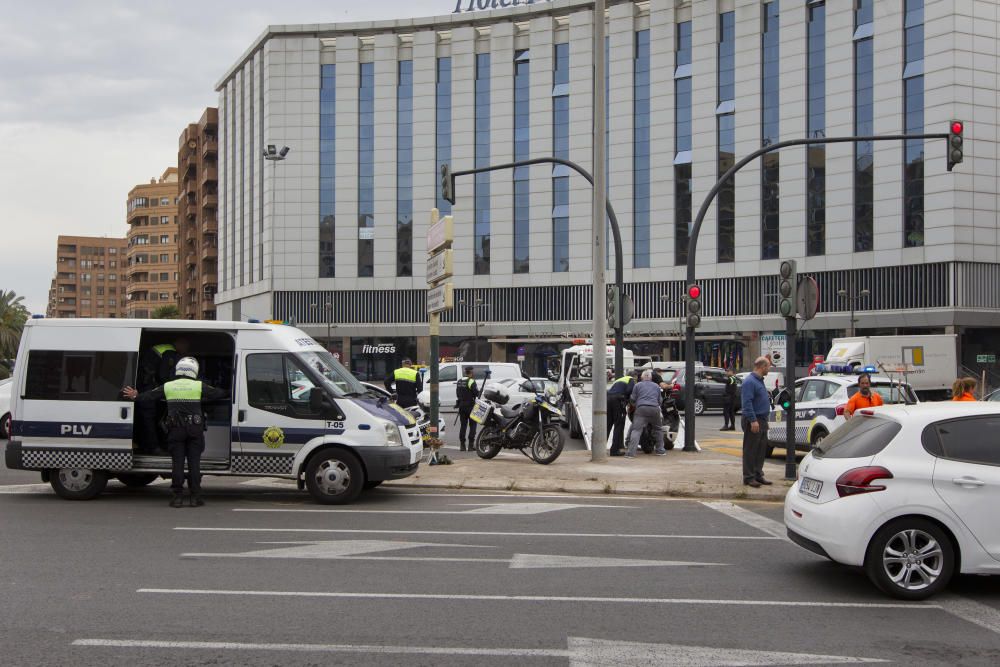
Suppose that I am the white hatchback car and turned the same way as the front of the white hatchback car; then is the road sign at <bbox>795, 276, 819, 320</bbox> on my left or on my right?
on my left

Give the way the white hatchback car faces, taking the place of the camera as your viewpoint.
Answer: facing away from the viewer and to the right of the viewer

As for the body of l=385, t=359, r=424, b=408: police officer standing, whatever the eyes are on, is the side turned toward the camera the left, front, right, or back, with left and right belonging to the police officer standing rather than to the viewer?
back

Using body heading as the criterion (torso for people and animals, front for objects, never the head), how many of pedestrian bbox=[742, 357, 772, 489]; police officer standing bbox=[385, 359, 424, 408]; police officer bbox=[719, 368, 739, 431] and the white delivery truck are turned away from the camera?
1

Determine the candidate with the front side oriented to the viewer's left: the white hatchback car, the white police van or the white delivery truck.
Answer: the white delivery truck

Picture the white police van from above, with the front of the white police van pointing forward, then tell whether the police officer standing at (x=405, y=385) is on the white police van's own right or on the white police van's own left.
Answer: on the white police van's own left

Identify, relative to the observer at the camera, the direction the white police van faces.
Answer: facing to the right of the viewer

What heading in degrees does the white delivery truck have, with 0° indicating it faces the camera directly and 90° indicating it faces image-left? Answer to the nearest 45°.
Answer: approximately 90°

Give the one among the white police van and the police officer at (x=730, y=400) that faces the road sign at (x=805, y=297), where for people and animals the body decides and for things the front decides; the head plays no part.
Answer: the white police van

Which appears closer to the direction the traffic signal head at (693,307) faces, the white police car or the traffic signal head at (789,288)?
the traffic signal head
